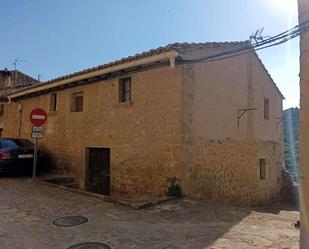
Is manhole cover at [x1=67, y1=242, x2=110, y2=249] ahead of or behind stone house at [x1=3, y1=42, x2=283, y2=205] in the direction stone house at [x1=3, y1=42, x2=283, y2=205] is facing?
ahead

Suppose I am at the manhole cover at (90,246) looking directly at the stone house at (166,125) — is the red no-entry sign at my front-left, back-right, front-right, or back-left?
front-left

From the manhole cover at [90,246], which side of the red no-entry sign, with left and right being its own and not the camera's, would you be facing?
front

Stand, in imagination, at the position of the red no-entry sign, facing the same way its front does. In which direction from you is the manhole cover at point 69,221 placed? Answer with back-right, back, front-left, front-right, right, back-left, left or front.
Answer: front

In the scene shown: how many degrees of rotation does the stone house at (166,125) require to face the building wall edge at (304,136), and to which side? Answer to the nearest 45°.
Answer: approximately 45° to its left

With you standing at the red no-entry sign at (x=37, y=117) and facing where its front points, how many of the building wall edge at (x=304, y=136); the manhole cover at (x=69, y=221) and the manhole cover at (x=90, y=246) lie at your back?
0

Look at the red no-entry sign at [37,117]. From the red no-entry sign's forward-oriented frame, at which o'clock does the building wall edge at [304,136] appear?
The building wall edge is roughly at 11 o'clock from the red no-entry sign.

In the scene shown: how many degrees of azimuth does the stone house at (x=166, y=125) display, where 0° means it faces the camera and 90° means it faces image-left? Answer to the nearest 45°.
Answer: approximately 45°

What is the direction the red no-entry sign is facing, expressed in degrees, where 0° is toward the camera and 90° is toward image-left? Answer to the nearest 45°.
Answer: approximately 0°
